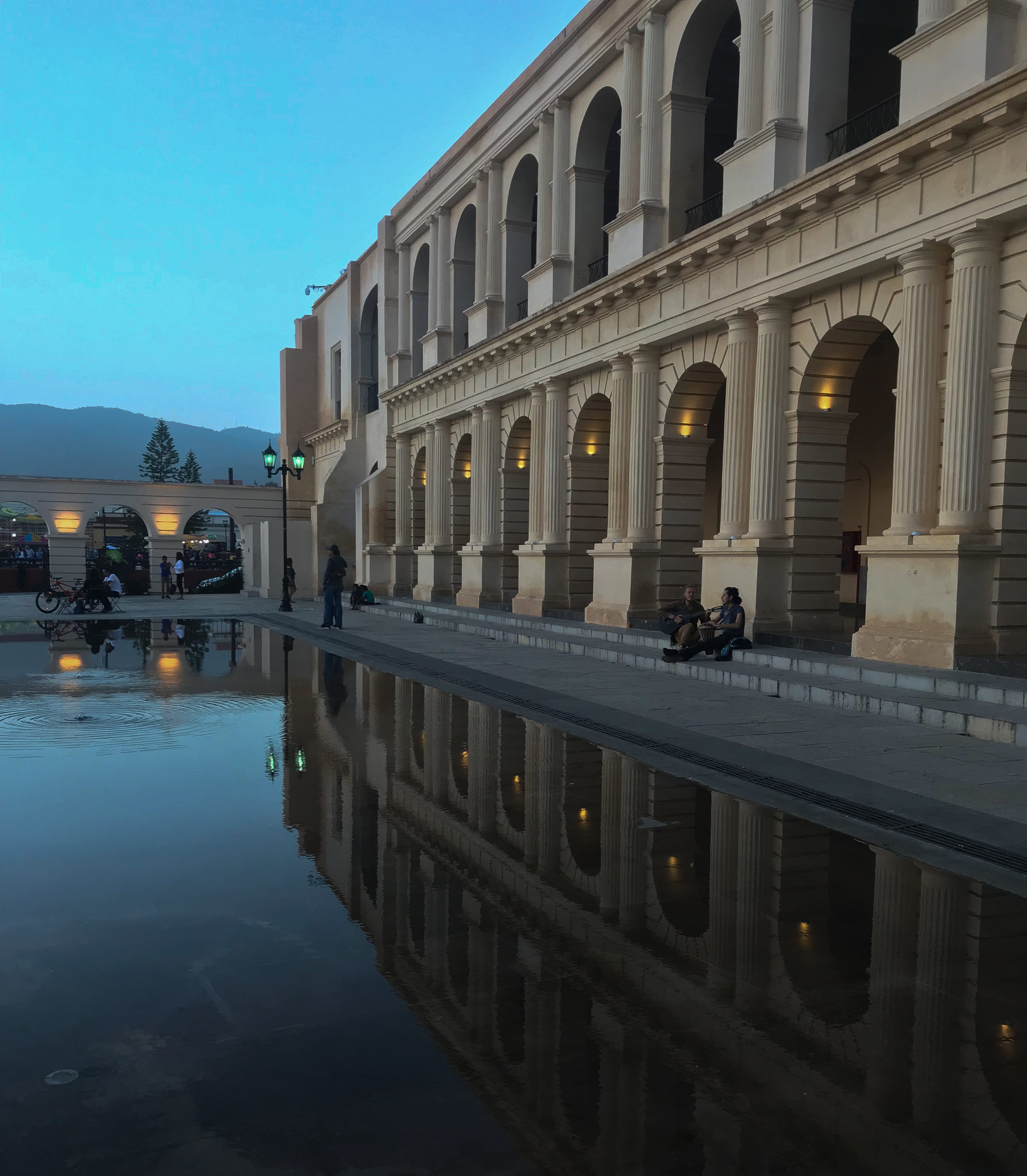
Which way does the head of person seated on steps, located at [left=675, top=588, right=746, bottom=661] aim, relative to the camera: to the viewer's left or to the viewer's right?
to the viewer's left

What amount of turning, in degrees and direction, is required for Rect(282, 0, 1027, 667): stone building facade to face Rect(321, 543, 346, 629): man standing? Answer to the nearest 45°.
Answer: approximately 45° to its right

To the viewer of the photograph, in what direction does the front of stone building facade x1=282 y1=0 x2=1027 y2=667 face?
facing the viewer and to the left of the viewer
